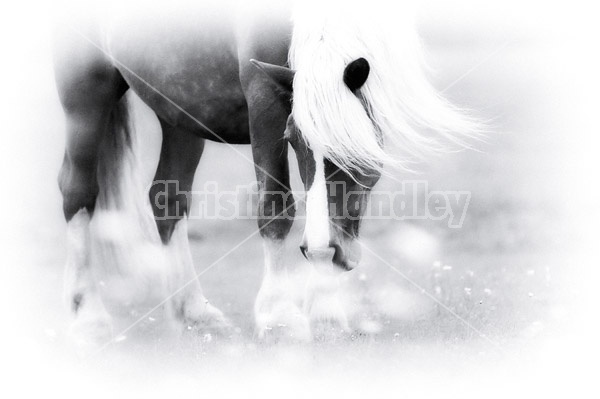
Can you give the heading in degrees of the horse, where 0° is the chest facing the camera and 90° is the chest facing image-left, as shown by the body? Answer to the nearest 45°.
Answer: approximately 315°
